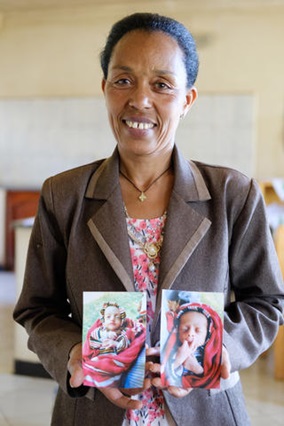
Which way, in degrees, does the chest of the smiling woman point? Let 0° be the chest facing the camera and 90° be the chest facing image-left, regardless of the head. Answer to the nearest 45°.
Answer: approximately 0°

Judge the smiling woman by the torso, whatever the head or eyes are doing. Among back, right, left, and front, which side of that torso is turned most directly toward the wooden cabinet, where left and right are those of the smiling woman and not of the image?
back
